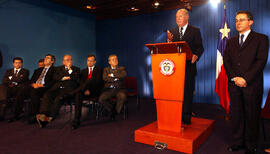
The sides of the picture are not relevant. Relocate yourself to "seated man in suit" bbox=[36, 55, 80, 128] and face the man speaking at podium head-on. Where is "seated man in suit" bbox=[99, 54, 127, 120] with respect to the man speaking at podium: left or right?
left

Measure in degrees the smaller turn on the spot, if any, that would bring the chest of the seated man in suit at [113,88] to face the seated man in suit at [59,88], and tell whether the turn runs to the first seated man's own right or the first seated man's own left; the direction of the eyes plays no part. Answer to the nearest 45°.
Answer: approximately 90° to the first seated man's own right

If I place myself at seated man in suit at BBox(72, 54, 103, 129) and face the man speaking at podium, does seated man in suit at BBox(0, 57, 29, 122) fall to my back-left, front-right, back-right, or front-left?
back-right

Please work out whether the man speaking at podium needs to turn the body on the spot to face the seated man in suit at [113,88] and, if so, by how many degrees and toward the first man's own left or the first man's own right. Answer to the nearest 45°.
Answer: approximately 90° to the first man's own right

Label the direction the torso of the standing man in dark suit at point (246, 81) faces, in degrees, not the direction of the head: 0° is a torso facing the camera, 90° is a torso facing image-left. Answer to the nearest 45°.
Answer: approximately 45°

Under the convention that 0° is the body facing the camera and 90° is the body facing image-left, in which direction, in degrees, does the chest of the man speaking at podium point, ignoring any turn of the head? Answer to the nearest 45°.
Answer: approximately 45°

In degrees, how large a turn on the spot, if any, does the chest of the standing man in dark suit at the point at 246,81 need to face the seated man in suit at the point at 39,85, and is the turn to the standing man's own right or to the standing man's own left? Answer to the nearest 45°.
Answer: approximately 45° to the standing man's own right

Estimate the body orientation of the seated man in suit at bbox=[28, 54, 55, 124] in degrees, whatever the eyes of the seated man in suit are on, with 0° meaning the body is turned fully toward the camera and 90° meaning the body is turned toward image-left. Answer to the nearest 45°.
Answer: approximately 45°

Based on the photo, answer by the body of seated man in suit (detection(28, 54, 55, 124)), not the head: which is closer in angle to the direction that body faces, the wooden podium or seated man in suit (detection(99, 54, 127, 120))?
the wooden podium
